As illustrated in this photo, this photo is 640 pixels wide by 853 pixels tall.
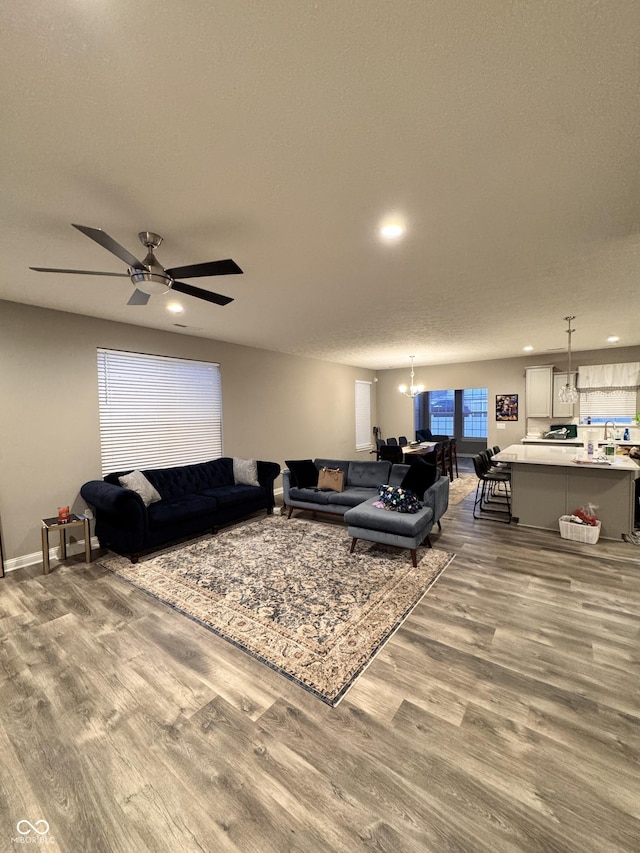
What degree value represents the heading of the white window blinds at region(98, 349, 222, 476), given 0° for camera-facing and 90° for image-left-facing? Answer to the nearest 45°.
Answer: approximately 315°

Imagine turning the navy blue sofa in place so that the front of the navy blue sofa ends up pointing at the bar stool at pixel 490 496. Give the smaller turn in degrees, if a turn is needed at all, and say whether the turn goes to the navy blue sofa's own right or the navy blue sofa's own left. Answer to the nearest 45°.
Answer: approximately 45° to the navy blue sofa's own left

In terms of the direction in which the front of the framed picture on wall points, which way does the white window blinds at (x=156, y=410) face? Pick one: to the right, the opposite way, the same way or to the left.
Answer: to the left

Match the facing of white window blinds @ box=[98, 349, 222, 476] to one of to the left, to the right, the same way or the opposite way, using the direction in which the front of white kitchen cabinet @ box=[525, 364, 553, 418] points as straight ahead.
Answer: to the left

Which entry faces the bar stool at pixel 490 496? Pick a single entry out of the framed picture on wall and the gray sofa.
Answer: the framed picture on wall

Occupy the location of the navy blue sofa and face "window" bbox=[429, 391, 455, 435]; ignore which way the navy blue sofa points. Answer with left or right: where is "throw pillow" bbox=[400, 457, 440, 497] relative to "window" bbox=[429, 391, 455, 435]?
right

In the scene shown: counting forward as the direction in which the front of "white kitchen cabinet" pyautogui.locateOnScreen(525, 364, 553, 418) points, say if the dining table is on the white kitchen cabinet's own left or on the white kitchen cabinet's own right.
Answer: on the white kitchen cabinet's own right

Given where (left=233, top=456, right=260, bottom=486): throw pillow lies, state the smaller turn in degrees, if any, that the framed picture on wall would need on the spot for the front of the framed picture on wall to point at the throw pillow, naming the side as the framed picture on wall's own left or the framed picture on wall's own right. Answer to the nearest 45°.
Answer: approximately 45° to the framed picture on wall's own right

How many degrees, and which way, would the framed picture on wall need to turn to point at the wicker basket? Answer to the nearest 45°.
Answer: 0° — it already faces it
